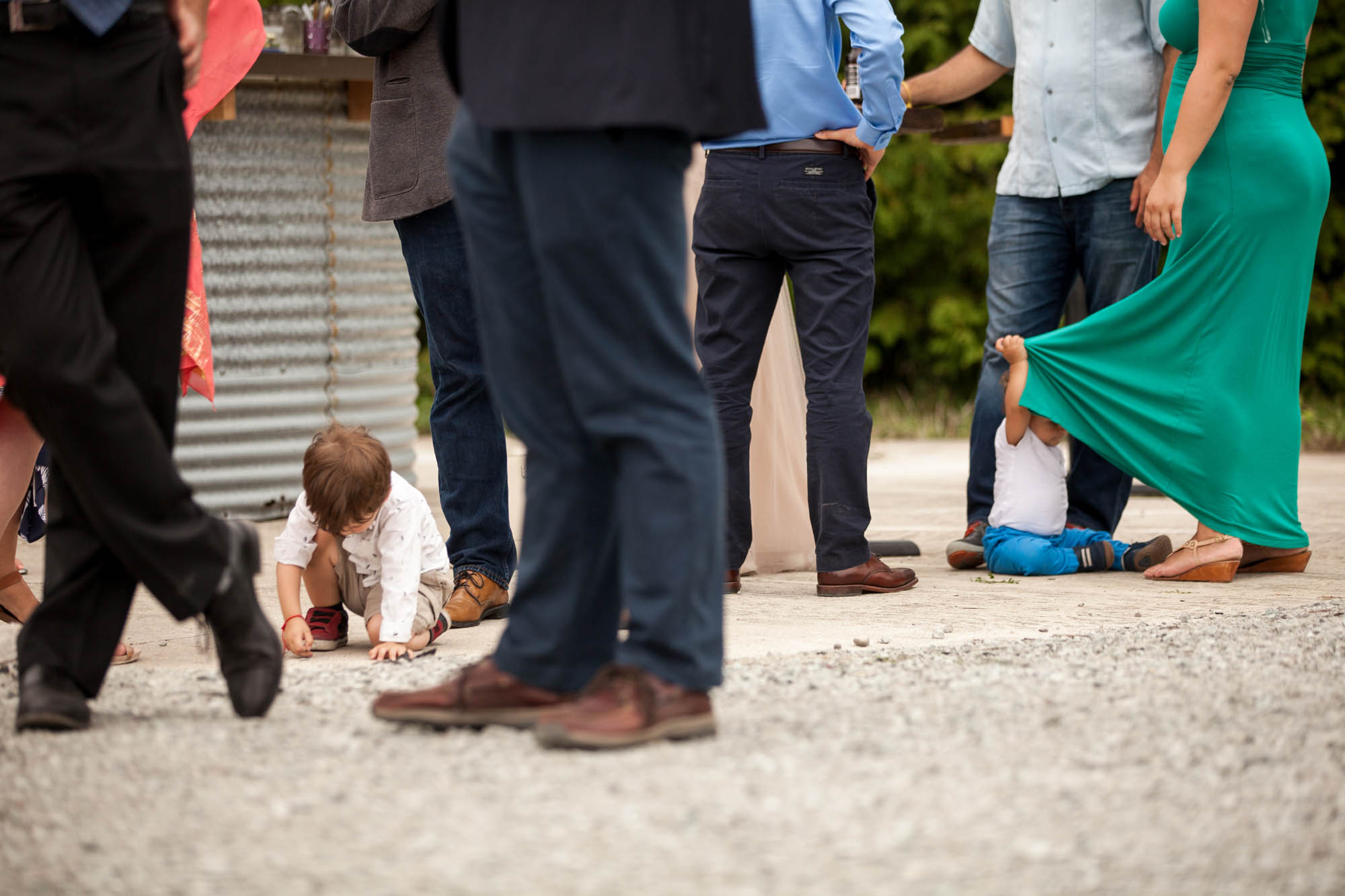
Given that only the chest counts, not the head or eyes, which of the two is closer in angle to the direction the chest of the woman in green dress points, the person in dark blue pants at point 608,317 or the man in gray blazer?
the man in gray blazer

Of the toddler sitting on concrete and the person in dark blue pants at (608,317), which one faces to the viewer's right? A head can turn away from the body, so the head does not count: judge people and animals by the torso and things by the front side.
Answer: the toddler sitting on concrete

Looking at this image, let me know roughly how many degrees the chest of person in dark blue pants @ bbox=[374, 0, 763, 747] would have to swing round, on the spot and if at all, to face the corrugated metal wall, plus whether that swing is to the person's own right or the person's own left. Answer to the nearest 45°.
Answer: approximately 90° to the person's own right

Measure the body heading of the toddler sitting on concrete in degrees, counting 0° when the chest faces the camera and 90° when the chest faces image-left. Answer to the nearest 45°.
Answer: approximately 270°

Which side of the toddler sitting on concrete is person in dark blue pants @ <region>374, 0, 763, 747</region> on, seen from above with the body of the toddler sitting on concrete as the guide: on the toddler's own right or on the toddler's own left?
on the toddler's own right

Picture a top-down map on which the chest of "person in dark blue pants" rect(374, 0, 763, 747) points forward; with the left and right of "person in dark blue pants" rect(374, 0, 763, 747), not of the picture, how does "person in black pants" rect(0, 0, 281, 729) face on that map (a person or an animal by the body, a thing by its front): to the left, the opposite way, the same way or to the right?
to the left

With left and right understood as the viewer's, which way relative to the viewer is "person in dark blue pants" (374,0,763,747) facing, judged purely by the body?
facing to the left of the viewer
